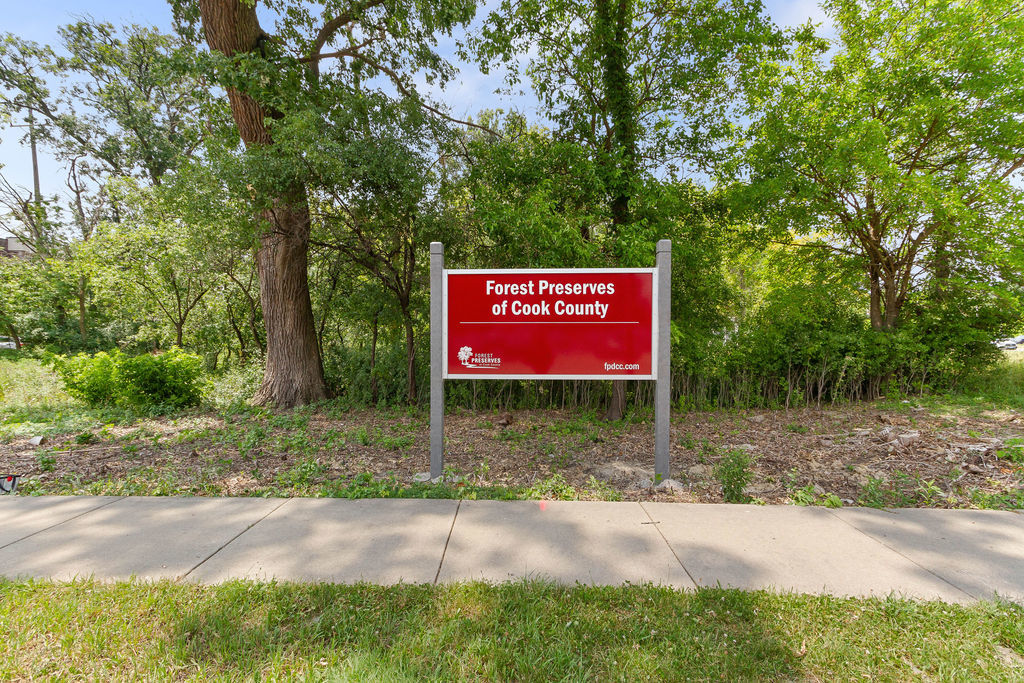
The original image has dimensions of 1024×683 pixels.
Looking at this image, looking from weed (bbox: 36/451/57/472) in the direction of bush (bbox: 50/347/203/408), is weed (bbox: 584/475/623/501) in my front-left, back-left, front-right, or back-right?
back-right

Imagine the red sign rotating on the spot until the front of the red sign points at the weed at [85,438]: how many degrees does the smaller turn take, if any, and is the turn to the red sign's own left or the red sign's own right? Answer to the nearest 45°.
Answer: approximately 90° to the red sign's own right

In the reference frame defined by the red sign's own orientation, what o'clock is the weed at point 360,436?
The weed is roughly at 4 o'clock from the red sign.

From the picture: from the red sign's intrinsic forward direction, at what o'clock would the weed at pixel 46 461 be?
The weed is roughly at 3 o'clock from the red sign.

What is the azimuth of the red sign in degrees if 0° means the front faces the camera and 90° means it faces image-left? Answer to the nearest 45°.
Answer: approximately 0°

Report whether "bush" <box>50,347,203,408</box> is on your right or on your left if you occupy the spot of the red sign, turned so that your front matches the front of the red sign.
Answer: on your right

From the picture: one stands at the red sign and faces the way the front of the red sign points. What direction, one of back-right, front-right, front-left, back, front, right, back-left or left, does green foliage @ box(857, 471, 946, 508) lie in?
left

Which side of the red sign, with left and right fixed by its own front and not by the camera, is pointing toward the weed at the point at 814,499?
left

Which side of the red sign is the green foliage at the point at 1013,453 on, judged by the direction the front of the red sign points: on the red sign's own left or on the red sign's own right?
on the red sign's own left

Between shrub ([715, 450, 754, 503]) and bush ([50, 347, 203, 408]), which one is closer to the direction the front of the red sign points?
the shrub

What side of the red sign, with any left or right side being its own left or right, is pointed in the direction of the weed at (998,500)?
left

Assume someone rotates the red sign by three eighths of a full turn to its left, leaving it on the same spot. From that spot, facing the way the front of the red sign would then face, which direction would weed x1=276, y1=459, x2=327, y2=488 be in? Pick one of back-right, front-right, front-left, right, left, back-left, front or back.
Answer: back-left
